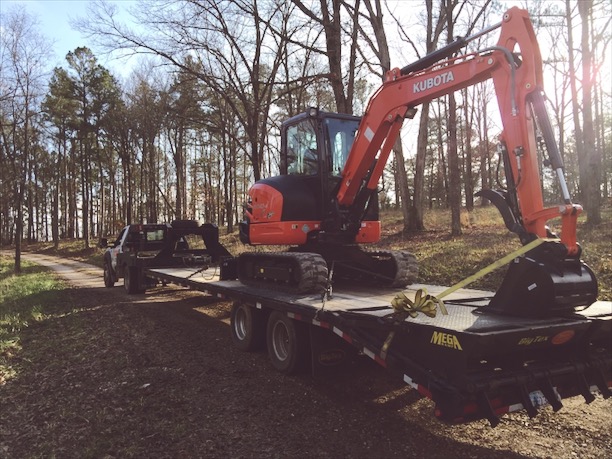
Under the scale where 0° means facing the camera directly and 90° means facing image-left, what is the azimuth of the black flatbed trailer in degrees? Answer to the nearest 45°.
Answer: approximately 135°

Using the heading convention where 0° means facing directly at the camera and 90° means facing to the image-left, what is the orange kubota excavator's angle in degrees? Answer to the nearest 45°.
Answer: approximately 315°
